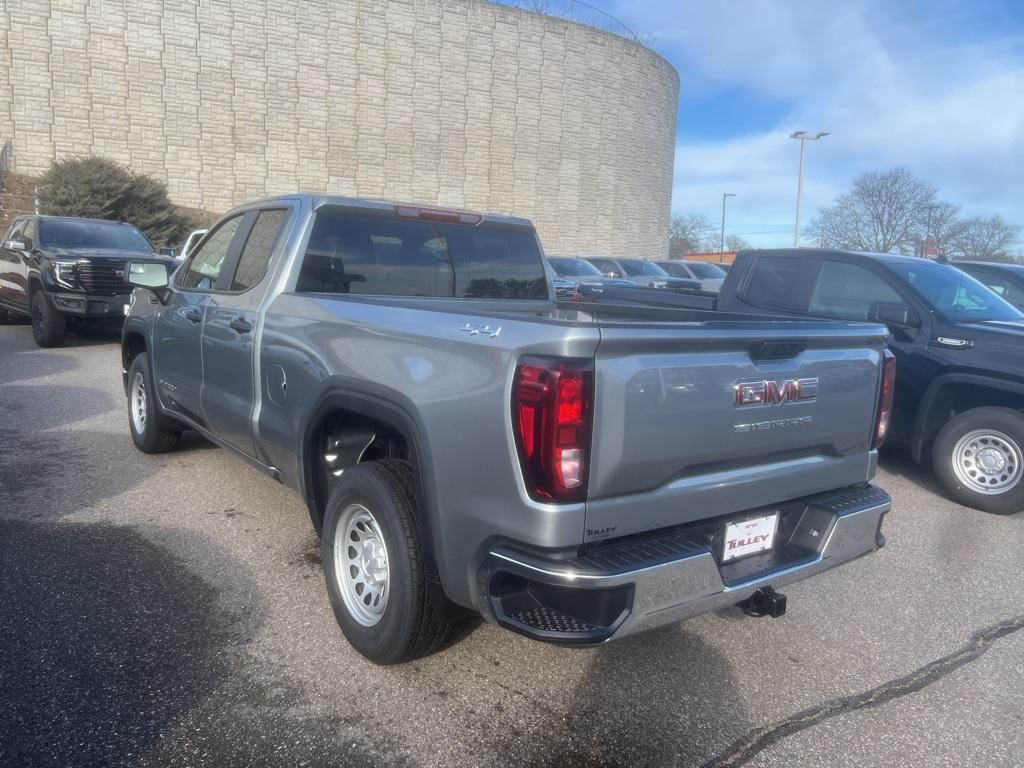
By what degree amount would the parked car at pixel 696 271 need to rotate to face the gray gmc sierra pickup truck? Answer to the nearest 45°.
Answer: approximately 45° to its right

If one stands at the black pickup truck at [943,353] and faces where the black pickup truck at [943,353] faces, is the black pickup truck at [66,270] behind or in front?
behind

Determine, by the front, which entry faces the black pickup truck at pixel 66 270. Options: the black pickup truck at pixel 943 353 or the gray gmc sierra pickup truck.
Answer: the gray gmc sierra pickup truck

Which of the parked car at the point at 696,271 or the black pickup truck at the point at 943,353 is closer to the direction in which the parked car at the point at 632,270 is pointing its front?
the black pickup truck

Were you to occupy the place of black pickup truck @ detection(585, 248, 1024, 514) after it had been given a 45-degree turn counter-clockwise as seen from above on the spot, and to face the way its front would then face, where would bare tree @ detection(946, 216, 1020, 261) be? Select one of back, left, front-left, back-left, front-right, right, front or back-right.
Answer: left

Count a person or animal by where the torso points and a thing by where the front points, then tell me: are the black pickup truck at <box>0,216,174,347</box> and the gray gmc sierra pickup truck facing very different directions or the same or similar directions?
very different directions

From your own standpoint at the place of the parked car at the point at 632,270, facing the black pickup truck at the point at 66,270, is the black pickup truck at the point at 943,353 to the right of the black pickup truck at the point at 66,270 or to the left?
left

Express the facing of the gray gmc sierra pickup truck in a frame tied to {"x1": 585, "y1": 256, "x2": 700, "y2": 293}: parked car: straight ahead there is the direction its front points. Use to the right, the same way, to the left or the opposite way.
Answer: the opposite way
